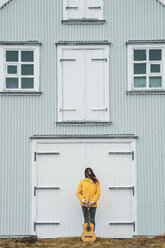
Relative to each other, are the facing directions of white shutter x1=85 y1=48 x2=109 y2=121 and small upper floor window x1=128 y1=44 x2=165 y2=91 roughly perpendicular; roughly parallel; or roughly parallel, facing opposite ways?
roughly parallel

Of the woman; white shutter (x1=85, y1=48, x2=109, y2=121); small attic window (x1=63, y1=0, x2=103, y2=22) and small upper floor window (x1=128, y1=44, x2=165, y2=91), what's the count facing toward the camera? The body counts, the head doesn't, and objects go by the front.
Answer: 4

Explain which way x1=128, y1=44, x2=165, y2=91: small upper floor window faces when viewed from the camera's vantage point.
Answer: facing the viewer

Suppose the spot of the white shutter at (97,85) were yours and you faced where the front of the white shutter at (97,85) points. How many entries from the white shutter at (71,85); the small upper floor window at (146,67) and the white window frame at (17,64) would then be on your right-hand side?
2

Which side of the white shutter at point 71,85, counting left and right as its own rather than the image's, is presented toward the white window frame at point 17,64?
right

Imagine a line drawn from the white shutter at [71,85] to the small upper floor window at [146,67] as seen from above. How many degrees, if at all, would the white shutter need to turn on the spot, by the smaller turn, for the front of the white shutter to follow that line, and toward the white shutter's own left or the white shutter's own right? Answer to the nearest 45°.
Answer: approximately 90° to the white shutter's own left

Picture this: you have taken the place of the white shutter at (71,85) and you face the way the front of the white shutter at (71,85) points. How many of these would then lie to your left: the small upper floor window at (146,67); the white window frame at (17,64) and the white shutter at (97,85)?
2

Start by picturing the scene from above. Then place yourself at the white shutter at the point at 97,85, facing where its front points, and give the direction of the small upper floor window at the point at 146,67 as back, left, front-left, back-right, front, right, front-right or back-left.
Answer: left

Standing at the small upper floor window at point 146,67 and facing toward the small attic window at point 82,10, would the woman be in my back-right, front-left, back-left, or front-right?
front-left

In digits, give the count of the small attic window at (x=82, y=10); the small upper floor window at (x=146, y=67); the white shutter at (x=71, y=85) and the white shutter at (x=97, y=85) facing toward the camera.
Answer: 4

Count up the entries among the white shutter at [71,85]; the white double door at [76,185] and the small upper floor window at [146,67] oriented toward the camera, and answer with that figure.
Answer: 3

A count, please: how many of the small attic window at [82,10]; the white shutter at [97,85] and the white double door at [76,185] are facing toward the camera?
3

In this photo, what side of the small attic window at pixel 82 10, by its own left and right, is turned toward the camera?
front
